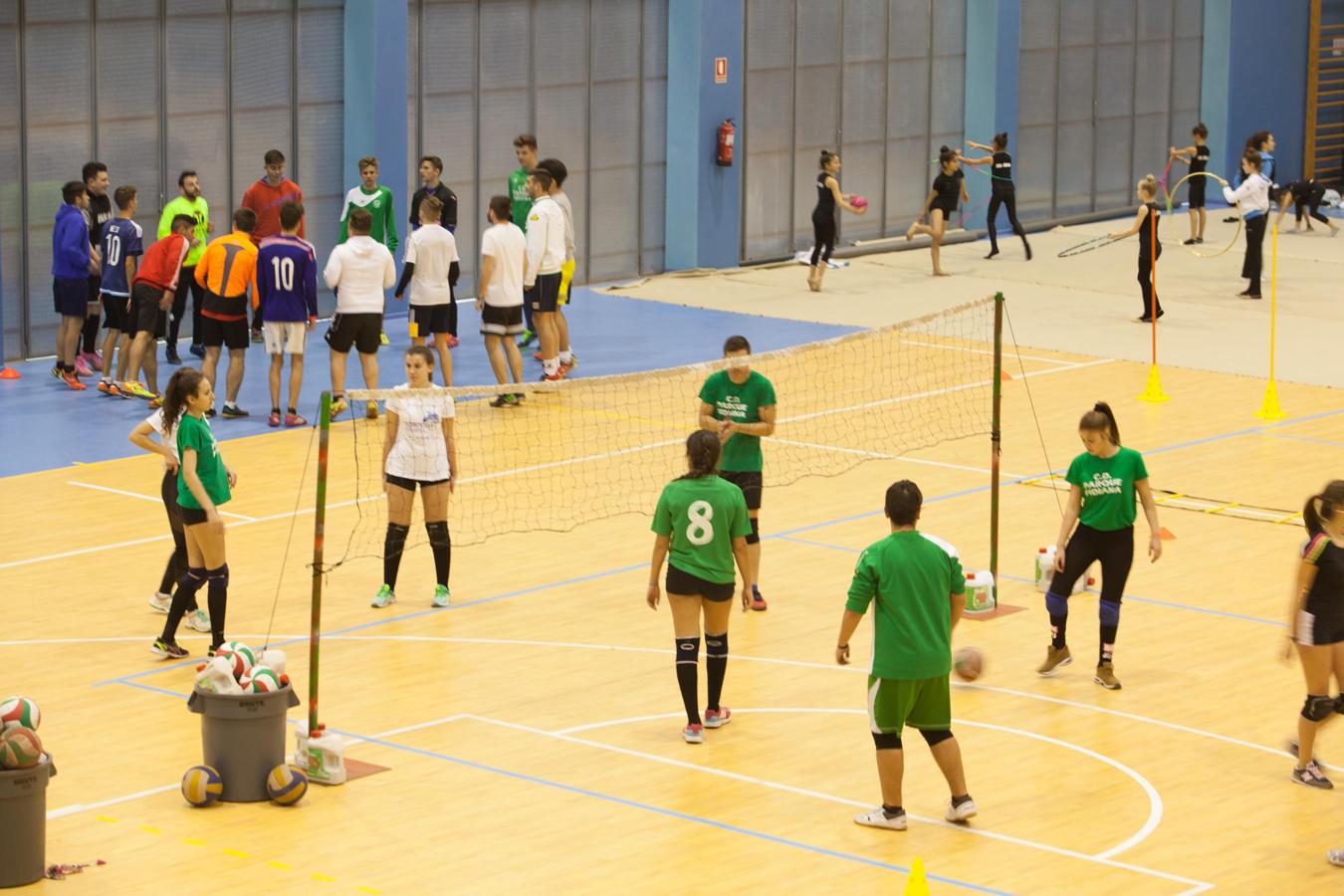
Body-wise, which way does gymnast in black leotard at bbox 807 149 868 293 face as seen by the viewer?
to the viewer's right

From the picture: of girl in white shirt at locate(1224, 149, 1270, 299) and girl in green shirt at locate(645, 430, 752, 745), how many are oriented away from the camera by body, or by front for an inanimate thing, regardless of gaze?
1

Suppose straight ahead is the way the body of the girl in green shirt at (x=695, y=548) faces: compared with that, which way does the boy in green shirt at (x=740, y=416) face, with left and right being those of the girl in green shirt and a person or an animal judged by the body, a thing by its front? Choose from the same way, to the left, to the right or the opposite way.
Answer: the opposite way

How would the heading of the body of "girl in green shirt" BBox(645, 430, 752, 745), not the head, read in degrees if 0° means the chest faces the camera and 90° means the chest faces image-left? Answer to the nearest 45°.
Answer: approximately 180°

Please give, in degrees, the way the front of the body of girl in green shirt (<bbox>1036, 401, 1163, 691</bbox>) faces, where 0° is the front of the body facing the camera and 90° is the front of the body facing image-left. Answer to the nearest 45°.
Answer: approximately 0°

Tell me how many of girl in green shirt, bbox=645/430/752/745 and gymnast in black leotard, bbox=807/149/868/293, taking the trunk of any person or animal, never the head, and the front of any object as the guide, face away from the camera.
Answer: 1

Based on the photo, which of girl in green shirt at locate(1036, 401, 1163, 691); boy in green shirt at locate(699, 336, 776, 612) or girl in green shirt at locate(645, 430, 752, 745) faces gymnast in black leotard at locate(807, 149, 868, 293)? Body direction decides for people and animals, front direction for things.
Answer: girl in green shirt at locate(645, 430, 752, 745)

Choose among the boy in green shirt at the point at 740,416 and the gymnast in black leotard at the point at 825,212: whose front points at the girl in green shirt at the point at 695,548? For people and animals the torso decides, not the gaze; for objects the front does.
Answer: the boy in green shirt

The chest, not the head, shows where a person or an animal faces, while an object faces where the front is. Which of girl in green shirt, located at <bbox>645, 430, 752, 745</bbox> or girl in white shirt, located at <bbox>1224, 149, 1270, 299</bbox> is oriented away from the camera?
the girl in green shirt

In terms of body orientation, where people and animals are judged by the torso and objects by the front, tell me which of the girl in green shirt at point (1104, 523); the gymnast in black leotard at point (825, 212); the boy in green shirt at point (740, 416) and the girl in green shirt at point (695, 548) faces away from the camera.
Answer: the girl in green shirt at point (695, 548)

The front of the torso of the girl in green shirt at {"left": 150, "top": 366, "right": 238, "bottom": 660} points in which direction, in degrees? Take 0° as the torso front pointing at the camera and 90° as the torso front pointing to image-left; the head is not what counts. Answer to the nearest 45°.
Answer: approximately 270°

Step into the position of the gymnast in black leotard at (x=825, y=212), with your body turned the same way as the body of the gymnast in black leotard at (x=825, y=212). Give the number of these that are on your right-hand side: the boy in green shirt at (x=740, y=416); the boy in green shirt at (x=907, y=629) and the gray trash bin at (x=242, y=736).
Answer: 3
